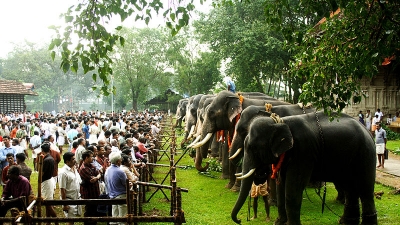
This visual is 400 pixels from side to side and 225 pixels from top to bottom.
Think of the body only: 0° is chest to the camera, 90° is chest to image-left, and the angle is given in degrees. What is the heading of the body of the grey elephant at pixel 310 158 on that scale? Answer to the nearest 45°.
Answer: approximately 90°

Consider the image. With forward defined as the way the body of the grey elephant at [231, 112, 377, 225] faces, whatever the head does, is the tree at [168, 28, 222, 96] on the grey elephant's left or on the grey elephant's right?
on the grey elephant's right

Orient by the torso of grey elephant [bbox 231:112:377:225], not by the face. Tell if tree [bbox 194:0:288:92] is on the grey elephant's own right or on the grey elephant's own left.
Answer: on the grey elephant's own right
